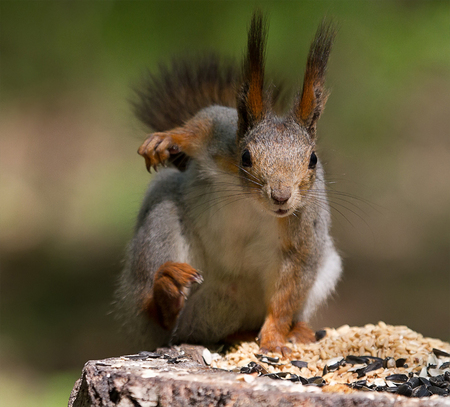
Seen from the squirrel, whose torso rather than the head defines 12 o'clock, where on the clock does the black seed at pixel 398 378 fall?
The black seed is roughly at 10 o'clock from the squirrel.

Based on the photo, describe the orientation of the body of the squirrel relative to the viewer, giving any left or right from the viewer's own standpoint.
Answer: facing the viewer

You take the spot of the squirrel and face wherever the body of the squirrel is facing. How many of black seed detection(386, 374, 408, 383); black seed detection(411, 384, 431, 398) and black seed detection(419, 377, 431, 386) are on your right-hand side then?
0

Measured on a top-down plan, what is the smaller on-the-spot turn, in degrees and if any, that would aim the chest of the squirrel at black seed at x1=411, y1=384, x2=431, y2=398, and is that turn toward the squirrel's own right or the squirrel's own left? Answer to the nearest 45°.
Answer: approximately 45° to the squirrel's own left

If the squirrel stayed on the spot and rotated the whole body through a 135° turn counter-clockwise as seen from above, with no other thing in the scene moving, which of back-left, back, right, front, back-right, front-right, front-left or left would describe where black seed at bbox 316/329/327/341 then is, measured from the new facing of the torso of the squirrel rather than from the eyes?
right

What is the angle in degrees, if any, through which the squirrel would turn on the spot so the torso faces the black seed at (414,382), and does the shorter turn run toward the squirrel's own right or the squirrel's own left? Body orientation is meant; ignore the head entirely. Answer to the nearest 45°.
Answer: approximately 45° to the squirrel's own left

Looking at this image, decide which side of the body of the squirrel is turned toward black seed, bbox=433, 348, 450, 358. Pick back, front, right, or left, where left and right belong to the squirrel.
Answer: left

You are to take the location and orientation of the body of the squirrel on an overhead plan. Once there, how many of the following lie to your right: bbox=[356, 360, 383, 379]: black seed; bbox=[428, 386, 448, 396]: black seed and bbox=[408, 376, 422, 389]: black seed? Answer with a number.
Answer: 0

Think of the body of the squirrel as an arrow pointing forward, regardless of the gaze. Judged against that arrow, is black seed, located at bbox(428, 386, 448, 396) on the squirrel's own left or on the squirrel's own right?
on the squirrel's own left

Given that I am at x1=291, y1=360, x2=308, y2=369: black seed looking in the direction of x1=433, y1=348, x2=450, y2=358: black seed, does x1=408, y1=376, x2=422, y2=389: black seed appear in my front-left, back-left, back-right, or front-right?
front-right

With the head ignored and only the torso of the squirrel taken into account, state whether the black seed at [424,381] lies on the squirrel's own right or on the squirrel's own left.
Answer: on the squirrel's own left

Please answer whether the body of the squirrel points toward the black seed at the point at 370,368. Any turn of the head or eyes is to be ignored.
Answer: no
